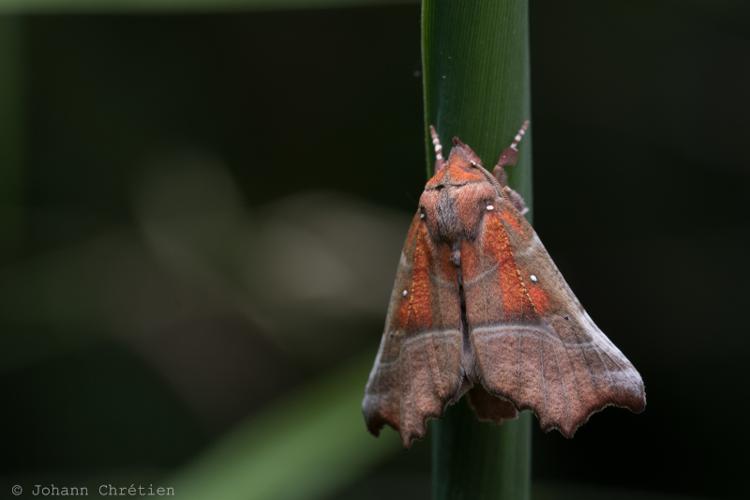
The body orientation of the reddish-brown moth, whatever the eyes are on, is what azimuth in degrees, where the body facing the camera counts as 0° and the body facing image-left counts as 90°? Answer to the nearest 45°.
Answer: approximately 180°
